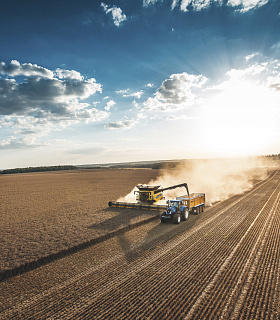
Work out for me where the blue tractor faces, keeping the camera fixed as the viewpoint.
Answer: facing the viewer and to the left of the viewer

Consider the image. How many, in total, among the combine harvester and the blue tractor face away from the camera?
0

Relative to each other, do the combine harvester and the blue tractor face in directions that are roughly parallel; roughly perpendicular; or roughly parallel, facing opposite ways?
roughly parallel

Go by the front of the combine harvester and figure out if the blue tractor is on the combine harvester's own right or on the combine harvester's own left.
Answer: on the combine harvester's own left

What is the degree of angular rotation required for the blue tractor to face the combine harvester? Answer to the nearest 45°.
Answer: approximately 90° to its right
